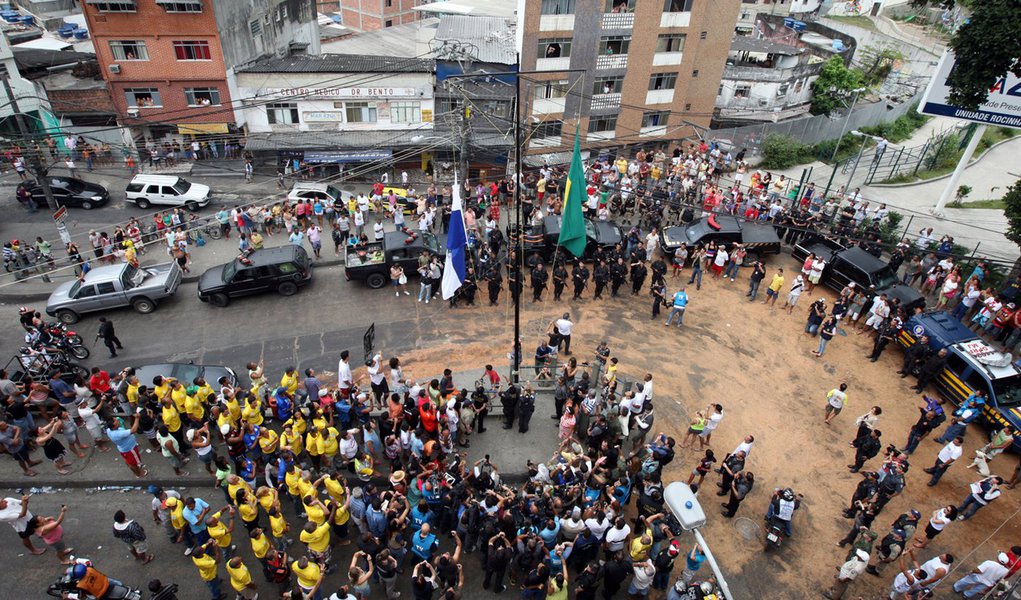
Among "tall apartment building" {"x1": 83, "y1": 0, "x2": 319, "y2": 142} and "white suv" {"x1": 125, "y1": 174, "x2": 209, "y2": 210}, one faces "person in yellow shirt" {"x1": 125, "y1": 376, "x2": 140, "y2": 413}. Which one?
the tall apartment building

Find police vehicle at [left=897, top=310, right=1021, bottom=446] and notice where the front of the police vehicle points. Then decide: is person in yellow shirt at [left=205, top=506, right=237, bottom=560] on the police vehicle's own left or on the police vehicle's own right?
on the police vehicle's own right

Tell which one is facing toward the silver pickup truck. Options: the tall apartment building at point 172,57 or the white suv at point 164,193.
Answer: the tall apartment building

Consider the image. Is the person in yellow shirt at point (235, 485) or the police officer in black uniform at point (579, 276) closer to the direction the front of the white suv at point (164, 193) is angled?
the police officer in black uniform

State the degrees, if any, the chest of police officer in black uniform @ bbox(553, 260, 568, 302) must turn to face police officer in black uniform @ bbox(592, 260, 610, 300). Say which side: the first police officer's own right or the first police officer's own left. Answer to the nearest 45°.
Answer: approximately 90° to the first police officer's own left

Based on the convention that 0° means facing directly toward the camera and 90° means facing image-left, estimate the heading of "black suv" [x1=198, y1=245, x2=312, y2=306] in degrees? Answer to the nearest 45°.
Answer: approximately 90°

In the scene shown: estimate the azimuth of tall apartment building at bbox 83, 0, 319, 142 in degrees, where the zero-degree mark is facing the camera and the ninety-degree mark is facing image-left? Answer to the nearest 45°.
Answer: approximately 0°

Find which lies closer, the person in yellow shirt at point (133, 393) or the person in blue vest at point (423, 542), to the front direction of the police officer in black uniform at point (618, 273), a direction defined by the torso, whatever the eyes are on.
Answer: the person in blue vest

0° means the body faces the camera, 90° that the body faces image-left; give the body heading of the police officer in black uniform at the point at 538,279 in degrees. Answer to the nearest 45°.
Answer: approximately 0°

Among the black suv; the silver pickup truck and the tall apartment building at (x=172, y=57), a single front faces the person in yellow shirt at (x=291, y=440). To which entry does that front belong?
the tall apartment building

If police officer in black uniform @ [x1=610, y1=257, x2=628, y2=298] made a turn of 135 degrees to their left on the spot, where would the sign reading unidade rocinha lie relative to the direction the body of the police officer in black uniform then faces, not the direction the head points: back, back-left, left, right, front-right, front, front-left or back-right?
front
